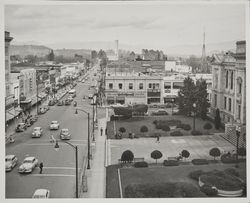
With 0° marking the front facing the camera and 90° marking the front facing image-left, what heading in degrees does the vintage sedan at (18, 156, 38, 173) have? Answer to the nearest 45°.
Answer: approximately 45°

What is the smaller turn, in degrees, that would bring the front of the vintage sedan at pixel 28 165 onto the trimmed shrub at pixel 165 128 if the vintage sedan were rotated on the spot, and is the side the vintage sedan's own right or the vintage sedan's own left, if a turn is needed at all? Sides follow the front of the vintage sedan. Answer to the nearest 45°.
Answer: approximately 180°

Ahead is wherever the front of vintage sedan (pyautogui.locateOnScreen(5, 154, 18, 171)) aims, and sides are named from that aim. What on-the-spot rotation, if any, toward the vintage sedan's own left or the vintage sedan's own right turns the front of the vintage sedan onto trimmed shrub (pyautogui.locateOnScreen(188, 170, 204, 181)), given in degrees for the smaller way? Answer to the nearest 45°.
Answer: approximately 135° to the vintage sedan's own left

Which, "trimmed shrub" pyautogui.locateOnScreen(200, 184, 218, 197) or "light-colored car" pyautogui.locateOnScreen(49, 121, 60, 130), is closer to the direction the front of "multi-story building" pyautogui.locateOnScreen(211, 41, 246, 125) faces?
the light-colored car

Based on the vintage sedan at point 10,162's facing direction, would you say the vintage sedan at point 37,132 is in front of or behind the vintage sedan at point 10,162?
behind

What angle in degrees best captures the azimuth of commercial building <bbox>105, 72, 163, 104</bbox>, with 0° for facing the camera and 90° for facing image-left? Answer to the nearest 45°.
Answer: approximately 0°

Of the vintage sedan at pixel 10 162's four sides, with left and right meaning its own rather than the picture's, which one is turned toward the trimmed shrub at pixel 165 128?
back

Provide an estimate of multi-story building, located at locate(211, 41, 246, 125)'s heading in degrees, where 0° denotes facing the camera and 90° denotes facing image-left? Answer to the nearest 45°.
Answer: approximately 45°

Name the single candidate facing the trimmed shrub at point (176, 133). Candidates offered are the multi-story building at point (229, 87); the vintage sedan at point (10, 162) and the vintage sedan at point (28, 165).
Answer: the multi-story building

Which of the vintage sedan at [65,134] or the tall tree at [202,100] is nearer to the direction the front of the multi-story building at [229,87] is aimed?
the vintage sedan

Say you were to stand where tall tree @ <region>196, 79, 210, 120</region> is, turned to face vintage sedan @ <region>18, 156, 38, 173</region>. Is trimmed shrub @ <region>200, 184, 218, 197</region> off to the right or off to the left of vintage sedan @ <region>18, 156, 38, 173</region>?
left

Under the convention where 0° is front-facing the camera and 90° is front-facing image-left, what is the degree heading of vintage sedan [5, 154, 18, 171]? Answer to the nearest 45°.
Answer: approximately 45°
